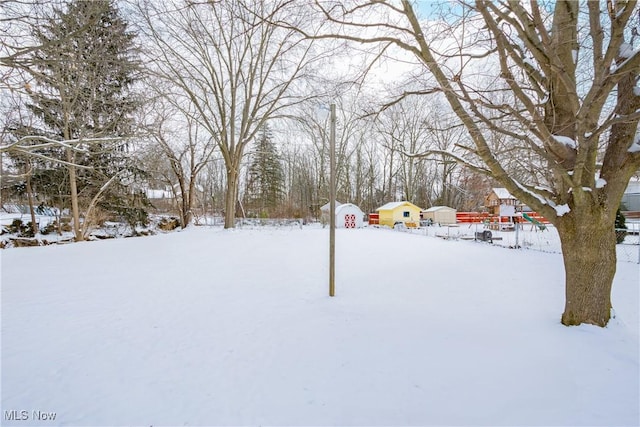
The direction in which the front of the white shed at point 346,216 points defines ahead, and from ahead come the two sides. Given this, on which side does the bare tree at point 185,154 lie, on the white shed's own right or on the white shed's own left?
on the white shed's own right

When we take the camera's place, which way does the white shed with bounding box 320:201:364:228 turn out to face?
facing the viewer

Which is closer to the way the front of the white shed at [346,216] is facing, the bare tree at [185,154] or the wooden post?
the wooden post

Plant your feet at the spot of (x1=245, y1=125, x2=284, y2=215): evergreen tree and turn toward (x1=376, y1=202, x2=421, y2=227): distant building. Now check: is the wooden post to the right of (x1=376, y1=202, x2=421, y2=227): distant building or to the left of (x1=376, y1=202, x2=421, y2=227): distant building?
right

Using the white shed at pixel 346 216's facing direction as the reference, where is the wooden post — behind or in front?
in front

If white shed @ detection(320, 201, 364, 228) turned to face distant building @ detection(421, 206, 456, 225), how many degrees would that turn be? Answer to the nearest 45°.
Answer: approximately 135° to its left

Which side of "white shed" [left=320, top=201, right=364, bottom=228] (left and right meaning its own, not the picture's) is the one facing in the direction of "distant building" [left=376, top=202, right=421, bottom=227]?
left

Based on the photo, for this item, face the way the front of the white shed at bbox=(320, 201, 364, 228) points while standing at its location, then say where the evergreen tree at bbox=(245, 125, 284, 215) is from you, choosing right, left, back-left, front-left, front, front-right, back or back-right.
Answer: back-right

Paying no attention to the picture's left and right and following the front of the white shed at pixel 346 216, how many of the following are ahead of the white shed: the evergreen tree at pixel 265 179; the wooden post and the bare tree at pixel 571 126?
2

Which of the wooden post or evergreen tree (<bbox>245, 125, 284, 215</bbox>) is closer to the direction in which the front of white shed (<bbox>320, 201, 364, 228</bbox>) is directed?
the wooden post

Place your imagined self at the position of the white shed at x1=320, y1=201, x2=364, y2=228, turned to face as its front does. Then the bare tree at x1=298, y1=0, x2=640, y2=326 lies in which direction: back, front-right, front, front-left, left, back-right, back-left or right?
front
